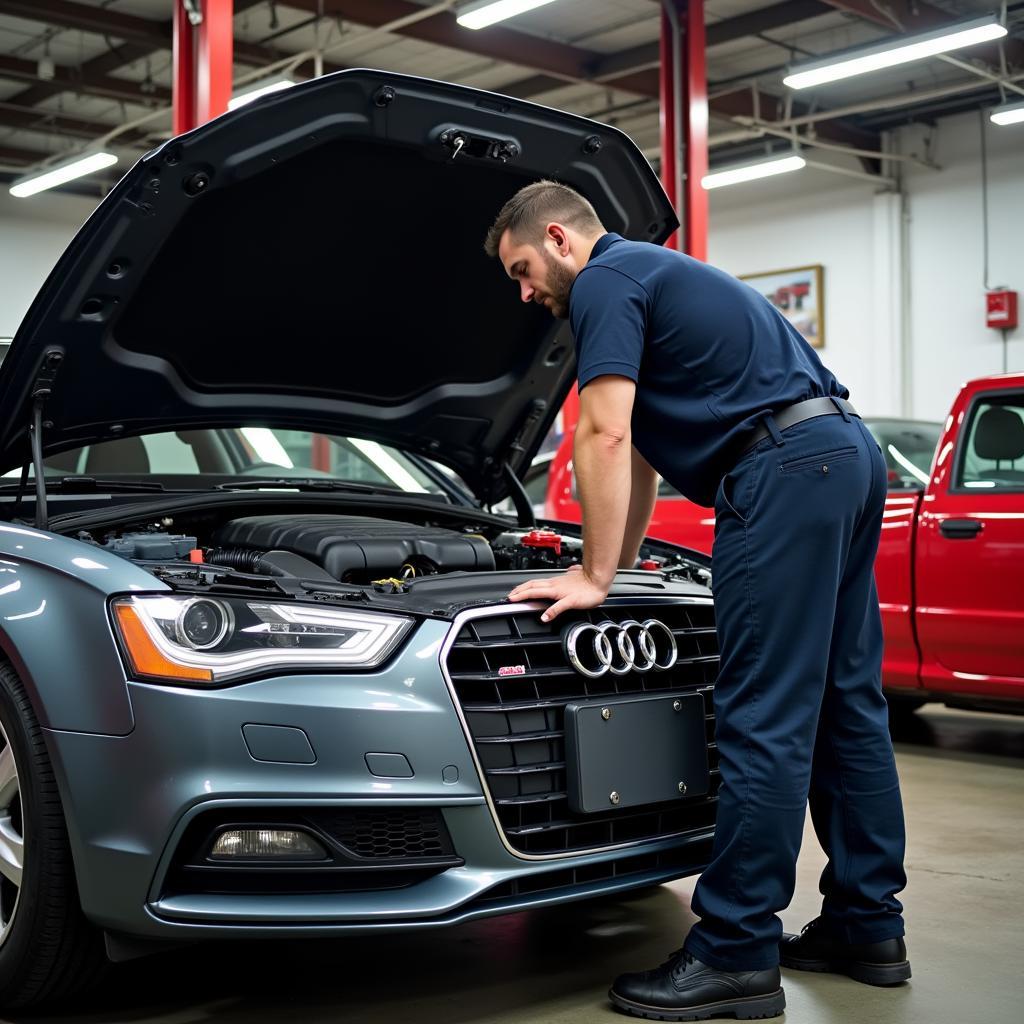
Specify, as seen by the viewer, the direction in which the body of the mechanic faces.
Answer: to the viewer's left

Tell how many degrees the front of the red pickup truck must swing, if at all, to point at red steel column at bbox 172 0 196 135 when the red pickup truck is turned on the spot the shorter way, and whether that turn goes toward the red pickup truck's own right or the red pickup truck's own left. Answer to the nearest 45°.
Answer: approximately 135° to the red pickup truck's own left

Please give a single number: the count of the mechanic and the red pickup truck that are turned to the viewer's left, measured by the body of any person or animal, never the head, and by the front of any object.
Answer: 1

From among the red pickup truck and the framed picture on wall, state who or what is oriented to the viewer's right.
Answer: the red pickup truck

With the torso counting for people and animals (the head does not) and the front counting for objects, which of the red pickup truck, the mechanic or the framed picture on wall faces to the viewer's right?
the red pickup truck

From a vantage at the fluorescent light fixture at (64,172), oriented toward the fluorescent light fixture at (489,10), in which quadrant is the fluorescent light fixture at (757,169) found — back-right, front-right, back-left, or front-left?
front-left

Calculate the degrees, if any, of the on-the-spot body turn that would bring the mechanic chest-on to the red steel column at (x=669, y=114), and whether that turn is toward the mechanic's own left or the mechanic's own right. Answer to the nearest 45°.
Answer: approximately 90° to the mechanic's own right

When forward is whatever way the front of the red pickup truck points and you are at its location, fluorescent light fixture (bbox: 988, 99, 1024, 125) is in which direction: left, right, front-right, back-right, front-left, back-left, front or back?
left

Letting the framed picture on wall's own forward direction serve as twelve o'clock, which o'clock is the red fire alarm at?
The red fire alarm is roughly at 9 o'clock from the framed picture on wall.

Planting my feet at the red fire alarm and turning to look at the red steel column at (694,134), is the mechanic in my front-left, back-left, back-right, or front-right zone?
front-left

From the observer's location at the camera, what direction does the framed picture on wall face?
facing the viewer and to the left of the viewer

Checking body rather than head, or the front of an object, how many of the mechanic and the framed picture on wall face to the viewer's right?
0

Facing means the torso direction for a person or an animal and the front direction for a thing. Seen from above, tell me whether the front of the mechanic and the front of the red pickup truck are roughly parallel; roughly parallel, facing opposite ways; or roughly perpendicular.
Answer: roughly parallel, facing opposite ways

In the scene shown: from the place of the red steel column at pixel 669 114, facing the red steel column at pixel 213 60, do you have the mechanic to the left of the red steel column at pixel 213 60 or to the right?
left

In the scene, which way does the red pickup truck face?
to the viewer's right

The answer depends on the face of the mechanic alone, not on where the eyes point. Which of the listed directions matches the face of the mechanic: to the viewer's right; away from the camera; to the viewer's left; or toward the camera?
to the viewer's left
